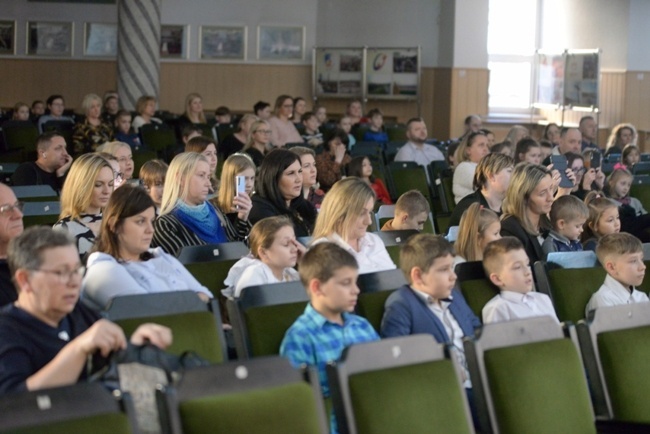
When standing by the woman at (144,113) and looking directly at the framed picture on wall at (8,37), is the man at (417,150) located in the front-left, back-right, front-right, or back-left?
back-right

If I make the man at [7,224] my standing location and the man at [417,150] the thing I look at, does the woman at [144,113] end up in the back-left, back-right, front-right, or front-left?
front-left

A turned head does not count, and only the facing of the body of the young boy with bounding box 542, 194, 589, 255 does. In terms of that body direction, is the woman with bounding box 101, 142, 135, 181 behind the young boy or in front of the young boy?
behind

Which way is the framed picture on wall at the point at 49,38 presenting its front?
toward the camera

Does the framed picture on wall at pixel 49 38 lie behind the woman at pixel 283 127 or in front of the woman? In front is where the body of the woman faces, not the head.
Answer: behind

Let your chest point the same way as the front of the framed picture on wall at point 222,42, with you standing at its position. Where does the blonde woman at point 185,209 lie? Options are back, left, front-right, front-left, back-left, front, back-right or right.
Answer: front

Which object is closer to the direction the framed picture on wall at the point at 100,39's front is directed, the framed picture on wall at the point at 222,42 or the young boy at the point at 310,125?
the young boy

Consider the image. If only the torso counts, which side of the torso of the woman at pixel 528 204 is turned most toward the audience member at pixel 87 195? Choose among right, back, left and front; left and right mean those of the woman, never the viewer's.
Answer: right

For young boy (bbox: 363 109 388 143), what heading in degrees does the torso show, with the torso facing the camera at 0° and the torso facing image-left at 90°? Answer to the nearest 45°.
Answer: approximately 315°

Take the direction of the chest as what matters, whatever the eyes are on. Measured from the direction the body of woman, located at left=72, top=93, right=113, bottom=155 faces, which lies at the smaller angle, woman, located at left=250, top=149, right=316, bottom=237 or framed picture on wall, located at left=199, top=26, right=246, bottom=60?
the woman

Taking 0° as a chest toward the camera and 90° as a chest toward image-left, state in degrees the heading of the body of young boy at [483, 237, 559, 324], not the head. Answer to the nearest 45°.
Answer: approximately 315°

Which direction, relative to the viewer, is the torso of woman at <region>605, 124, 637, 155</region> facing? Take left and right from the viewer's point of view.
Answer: facing the viewer and to the right of the viewer

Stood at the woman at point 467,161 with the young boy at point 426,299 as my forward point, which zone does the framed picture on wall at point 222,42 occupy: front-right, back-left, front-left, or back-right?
back-right

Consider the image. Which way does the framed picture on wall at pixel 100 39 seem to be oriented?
toward the camera

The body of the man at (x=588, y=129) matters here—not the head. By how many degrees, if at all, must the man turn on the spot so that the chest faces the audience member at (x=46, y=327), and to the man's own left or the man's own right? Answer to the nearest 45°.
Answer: approximately 45° to the man's own right

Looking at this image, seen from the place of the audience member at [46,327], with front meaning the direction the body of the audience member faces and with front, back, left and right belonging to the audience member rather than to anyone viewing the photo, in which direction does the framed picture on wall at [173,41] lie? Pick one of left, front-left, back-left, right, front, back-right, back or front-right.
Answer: back-left

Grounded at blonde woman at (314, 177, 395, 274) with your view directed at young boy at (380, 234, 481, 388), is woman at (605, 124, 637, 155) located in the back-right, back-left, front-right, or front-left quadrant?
back-left
